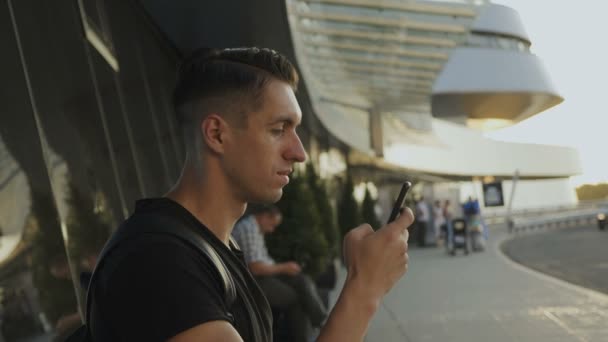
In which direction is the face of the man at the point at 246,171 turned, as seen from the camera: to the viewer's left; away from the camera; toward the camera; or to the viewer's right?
to the viewer's right

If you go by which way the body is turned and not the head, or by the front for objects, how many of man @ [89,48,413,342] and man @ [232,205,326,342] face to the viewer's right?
2

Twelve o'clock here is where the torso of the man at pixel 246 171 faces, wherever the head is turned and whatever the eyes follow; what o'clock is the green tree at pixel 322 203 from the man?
The green tree is roughly at 9 o'clock from the man.

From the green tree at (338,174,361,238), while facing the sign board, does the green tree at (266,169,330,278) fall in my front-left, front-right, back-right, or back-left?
back-right

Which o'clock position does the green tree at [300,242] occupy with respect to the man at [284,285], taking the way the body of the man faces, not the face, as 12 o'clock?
The green tree is roughly at 9 o'clock from the man.

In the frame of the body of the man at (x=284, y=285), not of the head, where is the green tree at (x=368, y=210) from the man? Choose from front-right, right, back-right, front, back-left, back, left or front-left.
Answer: left

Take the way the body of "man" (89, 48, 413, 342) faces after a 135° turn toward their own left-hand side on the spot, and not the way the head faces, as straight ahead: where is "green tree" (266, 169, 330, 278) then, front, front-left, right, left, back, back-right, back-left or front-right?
front-right

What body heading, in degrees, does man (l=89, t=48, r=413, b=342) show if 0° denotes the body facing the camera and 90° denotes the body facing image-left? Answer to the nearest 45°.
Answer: approximately 270°

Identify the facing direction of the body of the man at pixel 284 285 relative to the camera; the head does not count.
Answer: to the viewer's right

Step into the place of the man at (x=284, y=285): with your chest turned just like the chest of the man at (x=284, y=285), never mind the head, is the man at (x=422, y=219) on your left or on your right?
on your left
